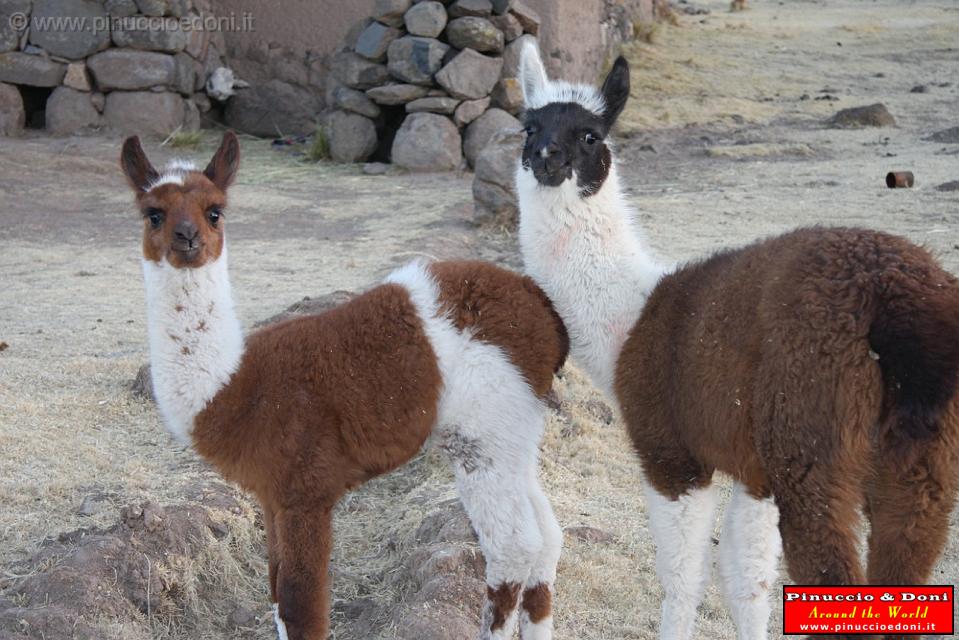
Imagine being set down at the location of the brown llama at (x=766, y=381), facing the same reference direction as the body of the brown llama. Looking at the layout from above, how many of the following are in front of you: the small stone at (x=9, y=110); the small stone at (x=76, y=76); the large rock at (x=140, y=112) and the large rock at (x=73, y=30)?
4

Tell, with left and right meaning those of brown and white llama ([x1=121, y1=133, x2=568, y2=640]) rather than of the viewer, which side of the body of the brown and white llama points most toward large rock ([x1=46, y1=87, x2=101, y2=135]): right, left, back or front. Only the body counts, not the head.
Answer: right

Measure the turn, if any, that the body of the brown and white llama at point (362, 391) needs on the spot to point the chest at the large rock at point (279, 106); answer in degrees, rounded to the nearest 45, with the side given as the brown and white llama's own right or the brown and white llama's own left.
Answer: approximately 90° to the brown and white llama's own right

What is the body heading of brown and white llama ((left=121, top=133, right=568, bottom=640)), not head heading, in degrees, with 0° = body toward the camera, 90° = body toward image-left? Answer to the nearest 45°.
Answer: approximately 90°

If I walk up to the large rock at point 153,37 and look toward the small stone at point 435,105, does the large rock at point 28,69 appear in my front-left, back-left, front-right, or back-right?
back-right

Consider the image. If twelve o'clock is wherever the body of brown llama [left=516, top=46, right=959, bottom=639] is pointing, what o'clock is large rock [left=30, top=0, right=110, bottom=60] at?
The large rock is roughly at 12 o'clock from the brown llama.

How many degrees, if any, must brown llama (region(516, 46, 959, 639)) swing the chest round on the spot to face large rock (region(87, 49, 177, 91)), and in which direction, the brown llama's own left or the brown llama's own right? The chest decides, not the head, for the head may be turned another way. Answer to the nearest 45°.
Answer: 0° — it already faces it

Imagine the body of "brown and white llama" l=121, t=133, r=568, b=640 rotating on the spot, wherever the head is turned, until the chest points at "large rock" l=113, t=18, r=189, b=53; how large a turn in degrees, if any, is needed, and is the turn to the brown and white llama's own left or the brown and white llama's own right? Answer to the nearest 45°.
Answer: approximately 90° to the brown and white llama's own right

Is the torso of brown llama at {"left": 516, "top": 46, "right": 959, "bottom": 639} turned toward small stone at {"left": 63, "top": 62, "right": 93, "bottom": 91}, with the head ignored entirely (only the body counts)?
yes

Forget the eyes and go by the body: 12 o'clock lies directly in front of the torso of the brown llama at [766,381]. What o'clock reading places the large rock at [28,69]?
The large rock is roughly at 12 o'clock from the brown llama.

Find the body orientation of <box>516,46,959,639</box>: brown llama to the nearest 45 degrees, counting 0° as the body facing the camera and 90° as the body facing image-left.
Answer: approximately 135°

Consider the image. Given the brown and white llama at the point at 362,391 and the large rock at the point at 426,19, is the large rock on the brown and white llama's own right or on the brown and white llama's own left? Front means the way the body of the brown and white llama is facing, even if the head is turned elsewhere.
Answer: on the brown and white llama's own right

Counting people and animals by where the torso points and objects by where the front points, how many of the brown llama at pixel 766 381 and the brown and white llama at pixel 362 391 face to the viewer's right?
0

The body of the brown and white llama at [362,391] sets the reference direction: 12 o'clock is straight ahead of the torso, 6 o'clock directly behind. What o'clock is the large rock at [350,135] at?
The large rock is roughly at 3 o'clock from the brown and white llama.

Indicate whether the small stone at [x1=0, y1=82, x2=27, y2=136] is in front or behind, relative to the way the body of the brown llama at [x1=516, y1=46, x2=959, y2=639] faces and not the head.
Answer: in front
